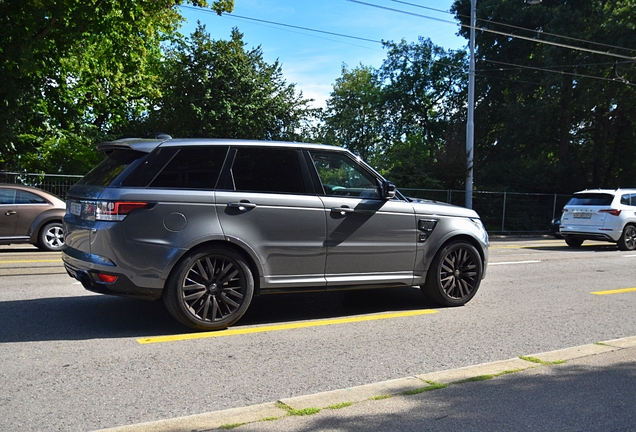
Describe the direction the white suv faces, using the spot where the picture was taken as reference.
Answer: facing away from the viewer and to the right of the viewer

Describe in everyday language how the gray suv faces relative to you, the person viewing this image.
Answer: facing away from the viewer and to the right of the viewer

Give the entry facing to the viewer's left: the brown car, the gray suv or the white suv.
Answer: the brown car

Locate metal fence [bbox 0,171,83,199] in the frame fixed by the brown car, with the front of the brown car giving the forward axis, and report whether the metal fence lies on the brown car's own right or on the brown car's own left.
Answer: on the brown car's own right

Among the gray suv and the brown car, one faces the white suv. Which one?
the gray suv

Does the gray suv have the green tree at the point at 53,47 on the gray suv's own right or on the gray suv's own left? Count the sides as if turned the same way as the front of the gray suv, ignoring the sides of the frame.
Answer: on the gray suv's own left

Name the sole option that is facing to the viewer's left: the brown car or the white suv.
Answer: the brown car

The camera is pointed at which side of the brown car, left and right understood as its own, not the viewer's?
left

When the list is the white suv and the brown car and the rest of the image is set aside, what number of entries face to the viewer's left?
1

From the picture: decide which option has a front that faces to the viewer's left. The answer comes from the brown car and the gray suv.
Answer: the brown car

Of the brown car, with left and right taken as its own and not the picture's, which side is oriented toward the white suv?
back
